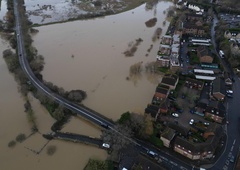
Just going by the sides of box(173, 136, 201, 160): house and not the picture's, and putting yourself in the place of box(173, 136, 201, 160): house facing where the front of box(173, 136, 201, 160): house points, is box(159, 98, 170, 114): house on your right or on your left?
on your right

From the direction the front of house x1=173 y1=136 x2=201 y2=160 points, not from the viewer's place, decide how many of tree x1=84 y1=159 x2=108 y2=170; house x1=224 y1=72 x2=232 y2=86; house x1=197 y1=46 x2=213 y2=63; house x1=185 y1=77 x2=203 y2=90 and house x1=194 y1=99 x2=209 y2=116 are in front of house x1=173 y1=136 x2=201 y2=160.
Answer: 1

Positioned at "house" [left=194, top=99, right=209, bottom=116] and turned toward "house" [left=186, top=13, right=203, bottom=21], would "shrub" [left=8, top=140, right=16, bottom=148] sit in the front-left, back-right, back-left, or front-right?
back-left

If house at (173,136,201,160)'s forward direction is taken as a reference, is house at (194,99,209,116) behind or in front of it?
behind

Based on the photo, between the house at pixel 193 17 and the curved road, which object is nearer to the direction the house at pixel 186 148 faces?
the curved road

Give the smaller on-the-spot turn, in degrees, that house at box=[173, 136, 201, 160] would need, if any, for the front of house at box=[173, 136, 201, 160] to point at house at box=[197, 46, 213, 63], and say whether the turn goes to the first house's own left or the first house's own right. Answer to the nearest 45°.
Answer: approximately 135° to the first house's own right

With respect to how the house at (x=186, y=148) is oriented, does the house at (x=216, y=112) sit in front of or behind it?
behind
